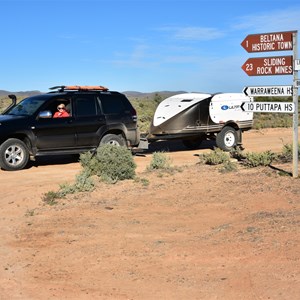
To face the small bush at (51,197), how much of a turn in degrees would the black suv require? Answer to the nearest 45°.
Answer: approximately 45° to its left

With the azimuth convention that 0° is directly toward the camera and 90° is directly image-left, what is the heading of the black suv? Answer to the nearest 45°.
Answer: approximately 45°

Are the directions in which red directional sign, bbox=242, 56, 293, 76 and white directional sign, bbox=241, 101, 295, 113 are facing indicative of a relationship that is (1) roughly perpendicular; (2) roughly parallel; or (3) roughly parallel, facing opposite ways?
roughly parallel

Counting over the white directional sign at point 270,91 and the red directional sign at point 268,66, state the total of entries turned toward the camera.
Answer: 2

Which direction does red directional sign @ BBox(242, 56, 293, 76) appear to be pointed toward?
toward the camera

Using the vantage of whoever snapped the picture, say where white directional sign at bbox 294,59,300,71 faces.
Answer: facing the viewer

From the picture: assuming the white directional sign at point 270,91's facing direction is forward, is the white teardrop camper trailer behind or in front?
behind
